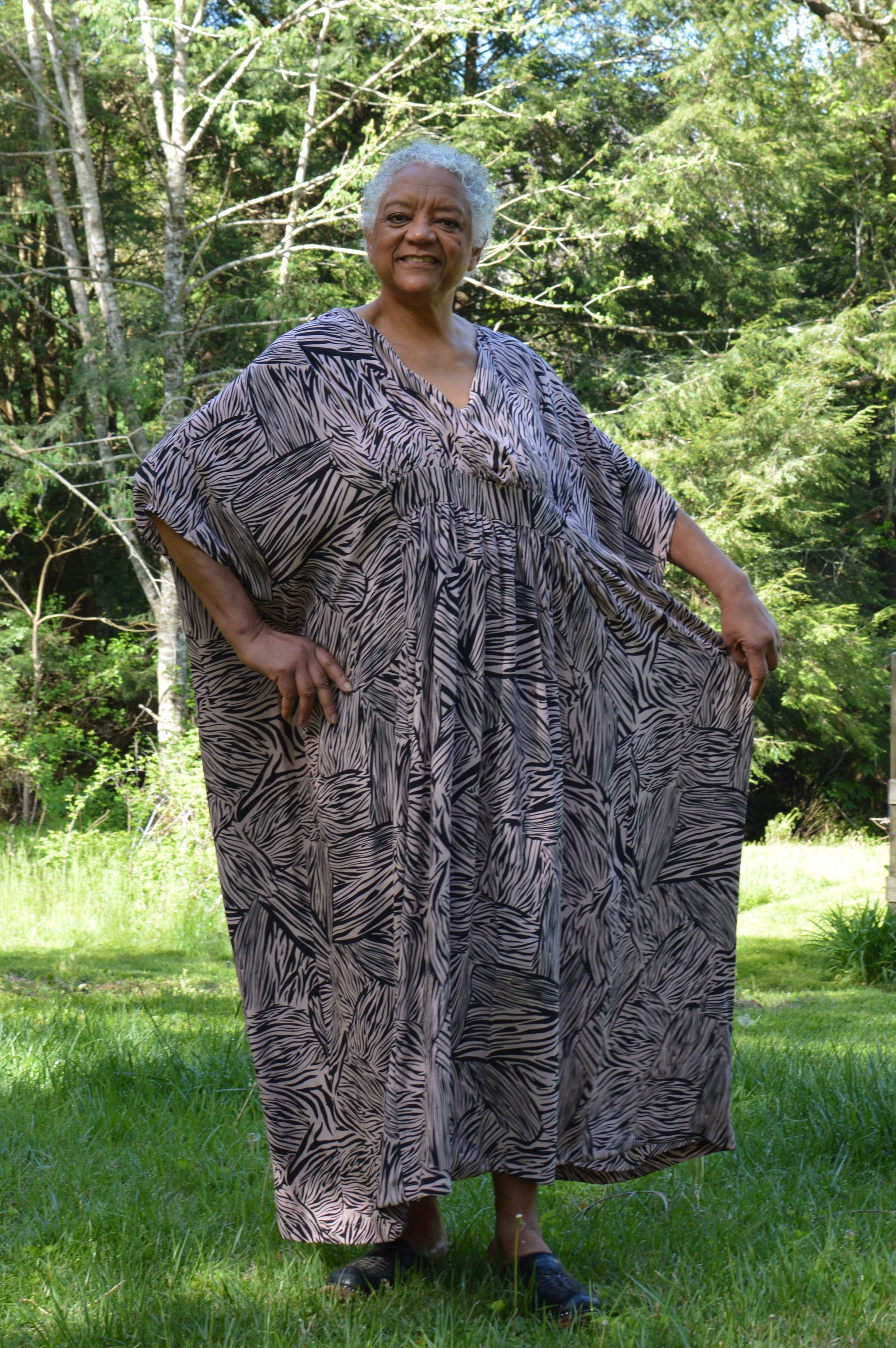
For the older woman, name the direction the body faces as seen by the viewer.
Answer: toward the camera

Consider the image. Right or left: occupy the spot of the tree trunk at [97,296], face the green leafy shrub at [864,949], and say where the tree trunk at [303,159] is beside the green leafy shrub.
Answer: left

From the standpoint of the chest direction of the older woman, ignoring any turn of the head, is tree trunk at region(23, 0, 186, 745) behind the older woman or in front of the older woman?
behind

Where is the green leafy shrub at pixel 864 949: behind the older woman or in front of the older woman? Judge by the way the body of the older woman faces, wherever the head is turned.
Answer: behind

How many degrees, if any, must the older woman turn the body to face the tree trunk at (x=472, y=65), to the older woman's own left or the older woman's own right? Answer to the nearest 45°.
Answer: approximately 180°

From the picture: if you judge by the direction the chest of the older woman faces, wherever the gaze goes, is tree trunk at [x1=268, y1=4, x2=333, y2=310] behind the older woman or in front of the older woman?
behind
